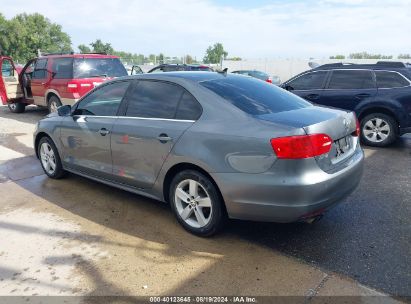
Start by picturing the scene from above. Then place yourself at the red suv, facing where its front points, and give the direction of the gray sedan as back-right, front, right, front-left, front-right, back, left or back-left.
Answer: back-left

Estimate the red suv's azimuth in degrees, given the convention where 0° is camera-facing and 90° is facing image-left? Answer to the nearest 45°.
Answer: approximately 135°

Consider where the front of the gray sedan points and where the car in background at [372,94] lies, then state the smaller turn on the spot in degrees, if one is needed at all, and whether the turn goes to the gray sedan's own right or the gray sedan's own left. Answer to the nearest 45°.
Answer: approximately 90° to the gray sedan's own right

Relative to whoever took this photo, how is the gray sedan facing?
facing away from the viewer and to the left of the viewer

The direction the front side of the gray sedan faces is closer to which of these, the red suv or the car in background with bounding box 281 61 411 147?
the red suv

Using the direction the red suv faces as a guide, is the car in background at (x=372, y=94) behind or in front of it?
behind
